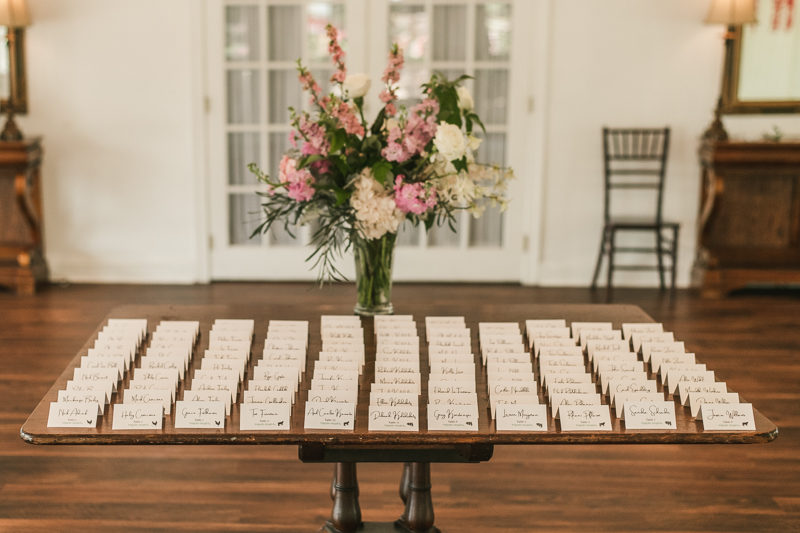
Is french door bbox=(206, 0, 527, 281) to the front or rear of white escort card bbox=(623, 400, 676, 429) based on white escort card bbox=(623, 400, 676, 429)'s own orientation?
to the rear

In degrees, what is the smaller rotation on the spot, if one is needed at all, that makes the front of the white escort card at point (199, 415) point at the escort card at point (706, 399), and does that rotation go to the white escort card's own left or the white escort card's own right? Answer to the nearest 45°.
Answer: approximately 90° to the white escort card's own left

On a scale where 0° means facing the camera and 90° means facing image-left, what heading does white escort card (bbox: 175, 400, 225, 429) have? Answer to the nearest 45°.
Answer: approximately 0°

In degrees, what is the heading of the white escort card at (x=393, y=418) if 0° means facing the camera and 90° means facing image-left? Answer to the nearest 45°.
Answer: approximately 0°

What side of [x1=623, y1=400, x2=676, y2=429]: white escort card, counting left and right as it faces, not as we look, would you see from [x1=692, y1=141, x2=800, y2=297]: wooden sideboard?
back

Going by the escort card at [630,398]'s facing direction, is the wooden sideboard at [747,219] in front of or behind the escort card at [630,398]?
behind

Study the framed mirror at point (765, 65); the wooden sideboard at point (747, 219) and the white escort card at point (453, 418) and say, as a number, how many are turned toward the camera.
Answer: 3
